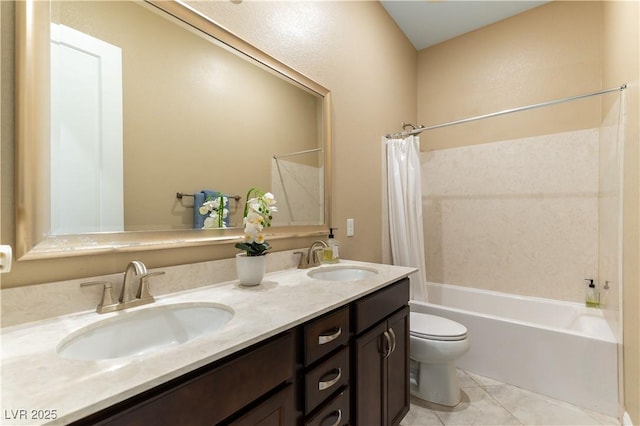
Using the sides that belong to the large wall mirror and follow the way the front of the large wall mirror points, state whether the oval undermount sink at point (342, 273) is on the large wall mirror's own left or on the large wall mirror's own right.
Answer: on the large wall mirror's own left

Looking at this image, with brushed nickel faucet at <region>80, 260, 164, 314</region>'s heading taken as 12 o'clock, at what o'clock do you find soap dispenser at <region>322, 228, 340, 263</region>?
The soap dispenser is roughly at 10 o'clock from the brushed nickel faucet.

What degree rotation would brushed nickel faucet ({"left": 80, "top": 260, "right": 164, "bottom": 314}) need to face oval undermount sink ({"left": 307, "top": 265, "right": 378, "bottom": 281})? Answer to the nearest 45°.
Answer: approximately 45° to its left

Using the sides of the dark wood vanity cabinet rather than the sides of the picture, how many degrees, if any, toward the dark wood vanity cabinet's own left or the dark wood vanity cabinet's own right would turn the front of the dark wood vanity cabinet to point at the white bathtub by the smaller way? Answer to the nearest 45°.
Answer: approximately 45° to the dark wood vanity cabinet's own left

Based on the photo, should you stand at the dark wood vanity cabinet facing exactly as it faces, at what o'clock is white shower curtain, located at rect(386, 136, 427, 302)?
The white shower curtain is roughly at 9 o'clock from the dark wood vanity cabinet.

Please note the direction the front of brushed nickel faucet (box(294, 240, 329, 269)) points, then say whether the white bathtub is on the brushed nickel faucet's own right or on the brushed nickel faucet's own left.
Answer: on the brushed nickel faucet's own left

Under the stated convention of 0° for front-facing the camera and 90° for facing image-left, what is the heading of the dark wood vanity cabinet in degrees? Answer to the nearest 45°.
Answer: approximately 315°

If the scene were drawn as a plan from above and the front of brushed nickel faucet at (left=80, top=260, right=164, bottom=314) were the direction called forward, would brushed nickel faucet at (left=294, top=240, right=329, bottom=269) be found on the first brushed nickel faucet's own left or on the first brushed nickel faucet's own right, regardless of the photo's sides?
on the first brushed nickel faucet's own left
